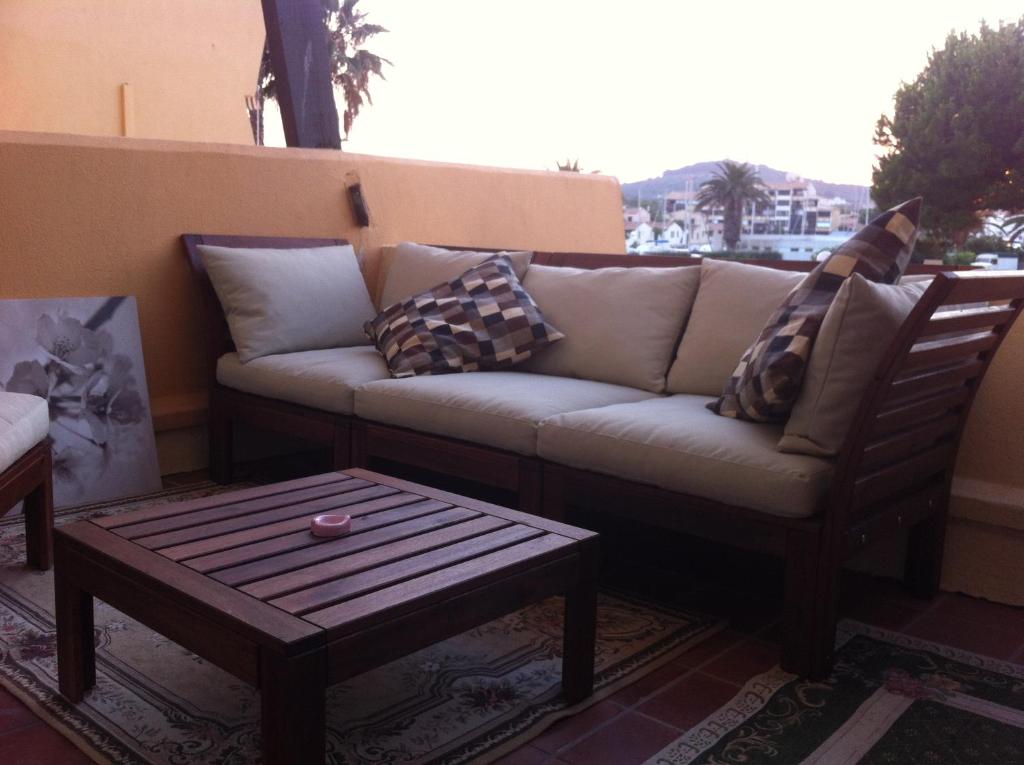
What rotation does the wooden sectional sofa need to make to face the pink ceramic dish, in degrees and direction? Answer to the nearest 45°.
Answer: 0° — it already faces it

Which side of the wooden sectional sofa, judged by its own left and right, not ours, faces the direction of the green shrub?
back

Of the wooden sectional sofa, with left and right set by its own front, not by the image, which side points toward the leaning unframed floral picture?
right

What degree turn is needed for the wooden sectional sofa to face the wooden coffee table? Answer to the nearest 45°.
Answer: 0° — it already faces it

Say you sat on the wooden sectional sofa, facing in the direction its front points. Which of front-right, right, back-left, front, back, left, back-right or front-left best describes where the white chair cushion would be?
front-right

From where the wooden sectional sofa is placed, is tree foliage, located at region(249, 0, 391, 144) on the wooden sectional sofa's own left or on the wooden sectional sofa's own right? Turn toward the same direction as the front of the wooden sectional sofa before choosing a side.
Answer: on the wooden sectional sofa's own right

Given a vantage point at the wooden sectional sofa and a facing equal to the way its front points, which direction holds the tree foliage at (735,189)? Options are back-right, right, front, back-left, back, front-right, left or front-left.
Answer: back-right

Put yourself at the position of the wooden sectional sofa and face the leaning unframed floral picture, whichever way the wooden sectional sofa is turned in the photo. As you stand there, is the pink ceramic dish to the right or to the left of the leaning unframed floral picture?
left

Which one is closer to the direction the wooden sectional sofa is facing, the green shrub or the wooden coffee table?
the wooden coffee table

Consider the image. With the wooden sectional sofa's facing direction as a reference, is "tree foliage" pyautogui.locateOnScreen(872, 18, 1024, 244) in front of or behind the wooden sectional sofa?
behind
